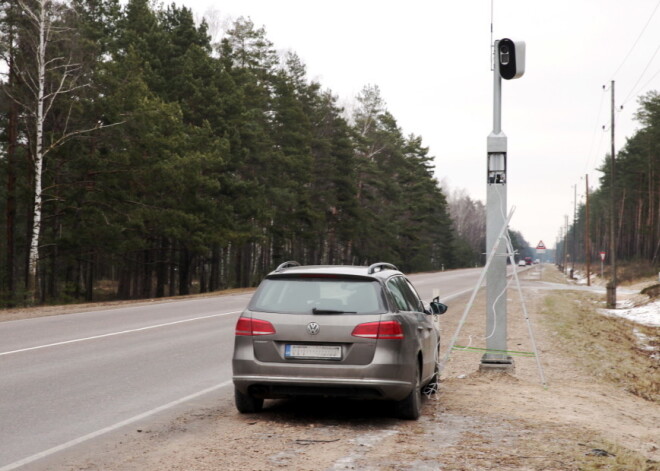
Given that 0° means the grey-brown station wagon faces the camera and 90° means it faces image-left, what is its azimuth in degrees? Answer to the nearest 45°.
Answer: approximately 180°

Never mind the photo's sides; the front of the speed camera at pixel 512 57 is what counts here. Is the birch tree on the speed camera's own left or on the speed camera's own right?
on the speed camera's own right

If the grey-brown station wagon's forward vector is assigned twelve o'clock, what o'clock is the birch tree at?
The birch tree is roughly at 11 o'clock from the grey-brown station wagon.

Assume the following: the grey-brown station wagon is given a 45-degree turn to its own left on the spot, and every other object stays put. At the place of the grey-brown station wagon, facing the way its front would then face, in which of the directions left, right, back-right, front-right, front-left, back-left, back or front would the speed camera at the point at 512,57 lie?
right

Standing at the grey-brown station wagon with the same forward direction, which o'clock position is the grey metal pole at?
The grey metal pole is roughly at 1 o'clock from the grey-brown station wagon.
